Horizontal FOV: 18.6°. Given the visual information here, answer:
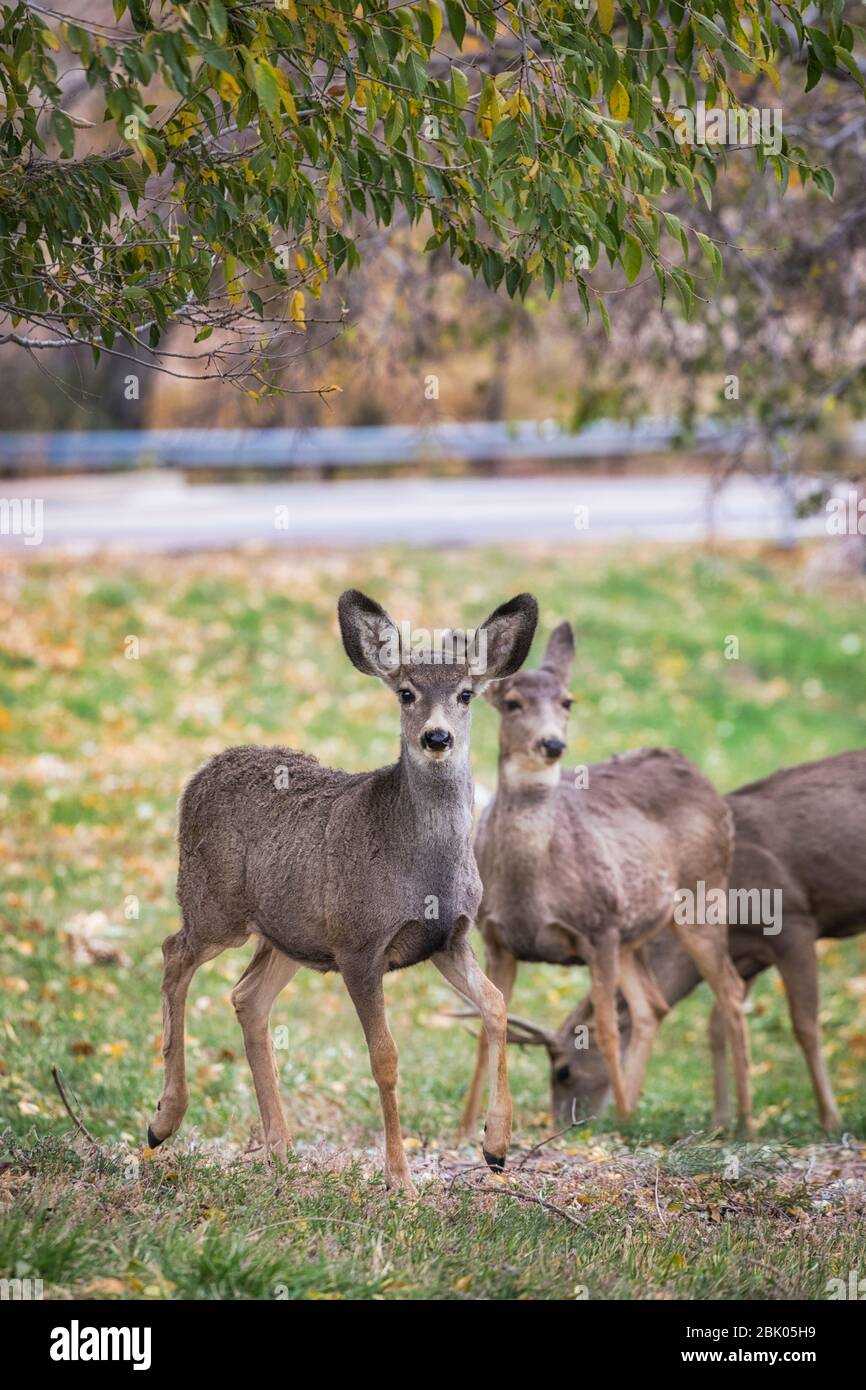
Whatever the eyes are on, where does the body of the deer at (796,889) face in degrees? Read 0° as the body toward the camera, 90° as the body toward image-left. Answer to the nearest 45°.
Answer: approximately 90°

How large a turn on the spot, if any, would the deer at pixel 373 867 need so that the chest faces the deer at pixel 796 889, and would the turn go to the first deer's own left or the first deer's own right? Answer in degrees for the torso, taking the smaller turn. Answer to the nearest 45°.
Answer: approximately 90° to the first deer's own left

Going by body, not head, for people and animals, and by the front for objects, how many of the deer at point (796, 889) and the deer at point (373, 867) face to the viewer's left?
1

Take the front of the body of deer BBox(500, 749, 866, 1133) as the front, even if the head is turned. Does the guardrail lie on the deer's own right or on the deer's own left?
on the deer's own right

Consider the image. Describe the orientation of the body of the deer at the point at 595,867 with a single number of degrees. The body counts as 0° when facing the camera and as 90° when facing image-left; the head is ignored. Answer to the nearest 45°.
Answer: approximately 45°
